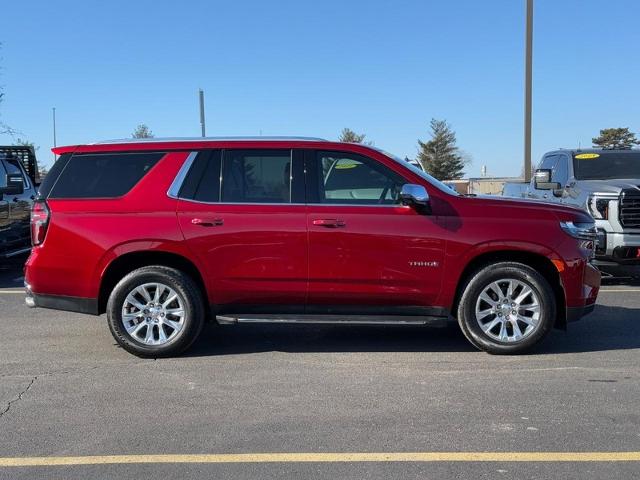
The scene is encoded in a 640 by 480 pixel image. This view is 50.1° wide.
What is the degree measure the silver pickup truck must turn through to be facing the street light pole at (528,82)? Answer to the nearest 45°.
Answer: approximately 135° to its left

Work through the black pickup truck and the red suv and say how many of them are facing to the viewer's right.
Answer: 1

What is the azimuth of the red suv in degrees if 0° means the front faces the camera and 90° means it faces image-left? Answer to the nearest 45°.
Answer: approximately 270°

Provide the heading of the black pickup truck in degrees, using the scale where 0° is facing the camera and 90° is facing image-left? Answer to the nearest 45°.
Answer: approximately 45°

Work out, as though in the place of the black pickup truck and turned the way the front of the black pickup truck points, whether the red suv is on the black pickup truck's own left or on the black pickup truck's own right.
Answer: on the black pickup truck's own left

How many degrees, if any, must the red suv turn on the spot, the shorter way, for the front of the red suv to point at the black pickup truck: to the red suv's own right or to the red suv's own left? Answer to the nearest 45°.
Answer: approximately 135° to the red suv's own left

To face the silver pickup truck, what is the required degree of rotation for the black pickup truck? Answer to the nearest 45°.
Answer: approximately 90° to its left

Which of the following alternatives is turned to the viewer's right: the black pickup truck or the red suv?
the red suv
